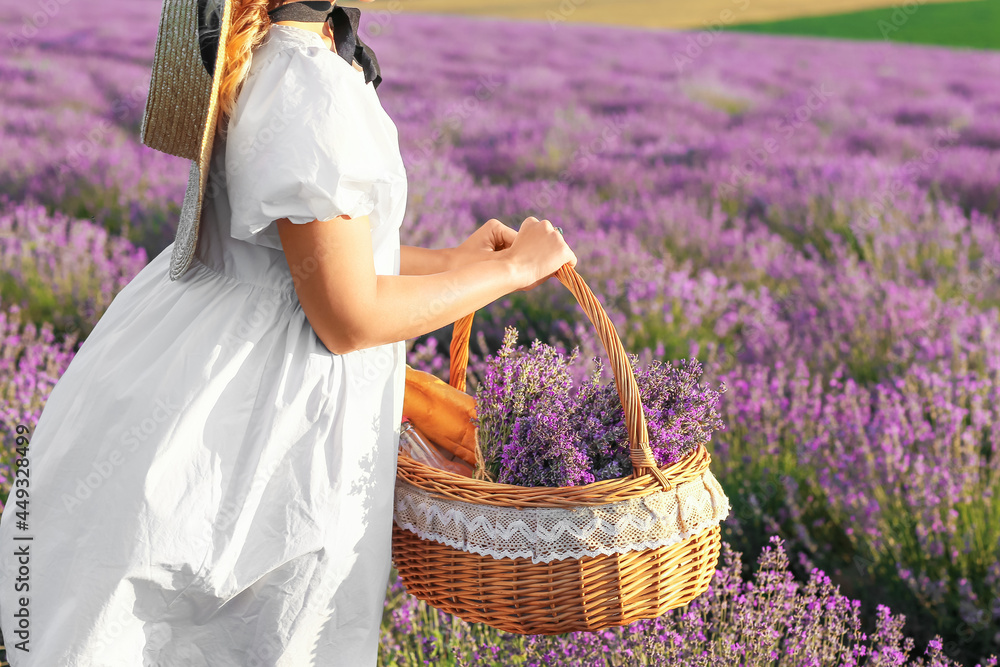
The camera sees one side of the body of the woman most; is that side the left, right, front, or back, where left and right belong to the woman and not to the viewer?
right
